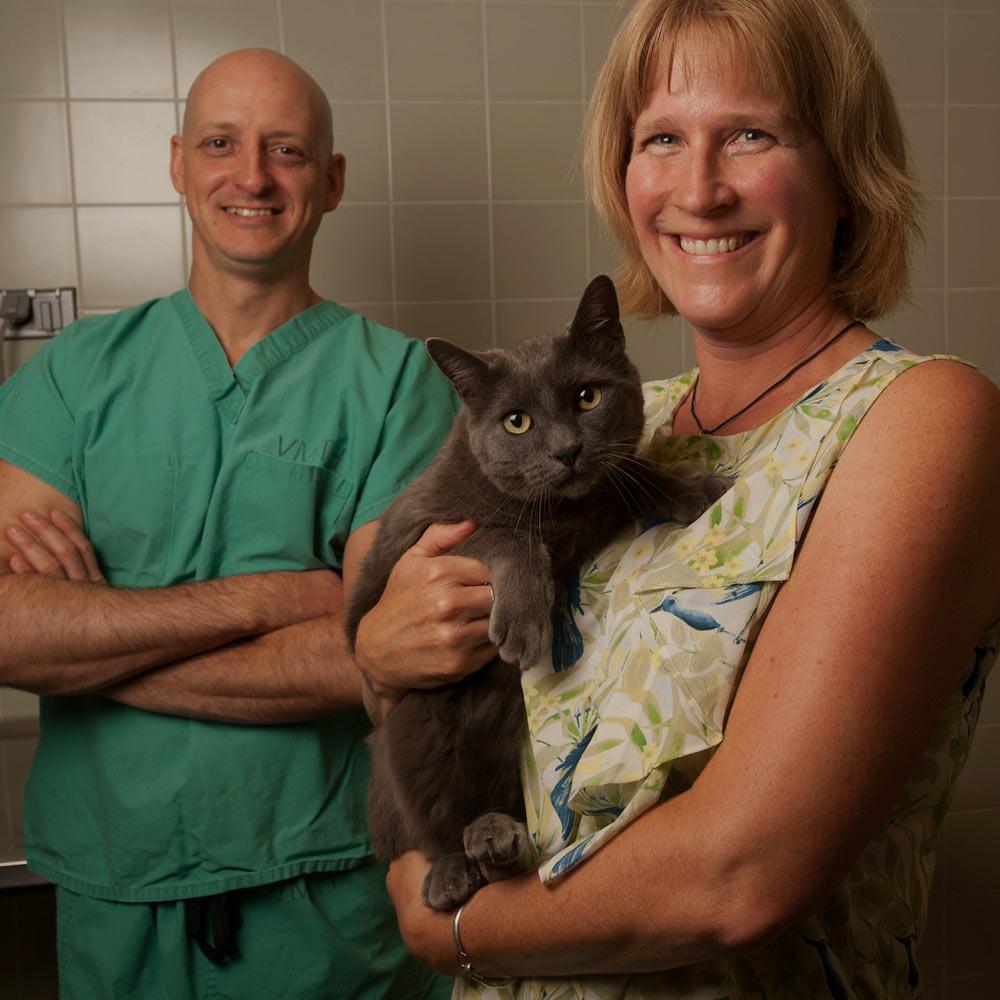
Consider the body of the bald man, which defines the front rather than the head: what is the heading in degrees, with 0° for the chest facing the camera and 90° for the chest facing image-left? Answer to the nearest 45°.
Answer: approximately 0°

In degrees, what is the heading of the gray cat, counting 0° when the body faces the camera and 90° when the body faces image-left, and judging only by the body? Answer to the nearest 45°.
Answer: approximately 0°

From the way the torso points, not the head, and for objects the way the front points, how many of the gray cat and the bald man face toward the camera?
2

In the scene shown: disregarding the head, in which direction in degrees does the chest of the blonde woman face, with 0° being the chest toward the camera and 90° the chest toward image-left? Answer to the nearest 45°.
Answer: approximately 45°
